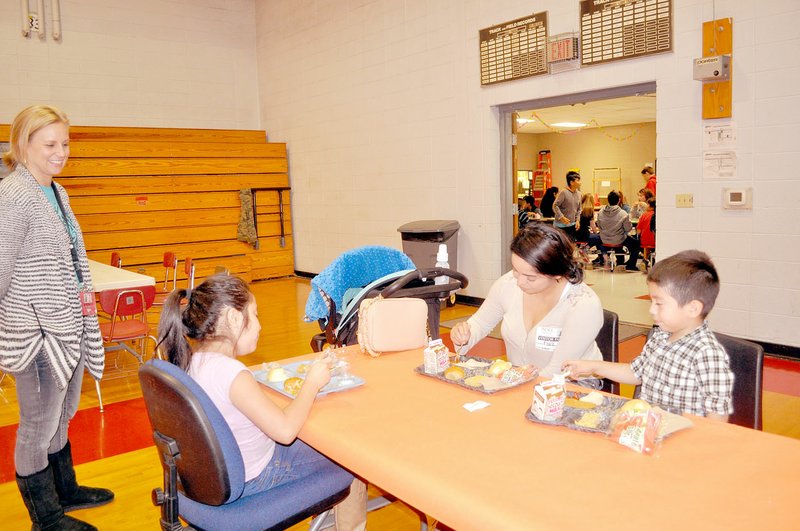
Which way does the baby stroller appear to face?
to the viewer's left

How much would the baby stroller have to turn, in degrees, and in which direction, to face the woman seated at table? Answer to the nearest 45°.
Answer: approximately 135° to its left

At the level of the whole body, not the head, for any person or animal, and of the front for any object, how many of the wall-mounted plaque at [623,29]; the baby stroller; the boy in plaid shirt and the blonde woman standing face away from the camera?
0

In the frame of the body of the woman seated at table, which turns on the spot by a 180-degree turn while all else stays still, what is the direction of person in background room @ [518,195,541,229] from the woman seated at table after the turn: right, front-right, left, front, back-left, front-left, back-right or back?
front-left

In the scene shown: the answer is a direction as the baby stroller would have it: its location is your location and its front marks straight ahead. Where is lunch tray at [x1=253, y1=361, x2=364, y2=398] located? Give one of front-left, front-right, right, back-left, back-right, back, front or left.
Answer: left

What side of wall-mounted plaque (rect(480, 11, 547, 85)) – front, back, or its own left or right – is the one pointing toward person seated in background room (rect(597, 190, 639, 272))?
back

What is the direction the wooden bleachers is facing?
toward the camera

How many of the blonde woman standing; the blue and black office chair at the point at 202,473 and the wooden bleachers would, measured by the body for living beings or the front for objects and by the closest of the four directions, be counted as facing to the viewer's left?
0

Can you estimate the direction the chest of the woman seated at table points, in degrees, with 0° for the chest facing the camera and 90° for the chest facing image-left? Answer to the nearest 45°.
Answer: approximately 45°

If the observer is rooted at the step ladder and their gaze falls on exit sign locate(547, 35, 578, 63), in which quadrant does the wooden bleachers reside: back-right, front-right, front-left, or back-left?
front-right

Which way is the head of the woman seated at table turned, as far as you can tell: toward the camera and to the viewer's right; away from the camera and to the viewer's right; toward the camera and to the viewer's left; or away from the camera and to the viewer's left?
toward the camera and to the viewer's left

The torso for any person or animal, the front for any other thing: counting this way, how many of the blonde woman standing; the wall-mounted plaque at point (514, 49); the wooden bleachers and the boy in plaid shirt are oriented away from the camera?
0

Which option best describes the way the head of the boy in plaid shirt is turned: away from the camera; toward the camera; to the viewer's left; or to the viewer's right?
to the viewer's left

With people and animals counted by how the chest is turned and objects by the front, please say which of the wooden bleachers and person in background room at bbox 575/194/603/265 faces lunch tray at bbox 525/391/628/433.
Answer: the wooden bleachers

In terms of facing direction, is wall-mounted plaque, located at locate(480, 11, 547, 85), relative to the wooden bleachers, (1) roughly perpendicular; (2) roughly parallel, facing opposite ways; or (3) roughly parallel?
roughly perpendicular

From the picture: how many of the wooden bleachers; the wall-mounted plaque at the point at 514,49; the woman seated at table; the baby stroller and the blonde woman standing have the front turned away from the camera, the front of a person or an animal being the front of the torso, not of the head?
0

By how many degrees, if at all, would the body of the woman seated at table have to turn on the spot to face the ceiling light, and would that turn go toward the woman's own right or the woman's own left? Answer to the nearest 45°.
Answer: approximately 135° to the woman's own right

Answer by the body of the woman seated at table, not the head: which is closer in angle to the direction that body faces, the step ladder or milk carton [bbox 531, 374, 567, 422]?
the milk carton

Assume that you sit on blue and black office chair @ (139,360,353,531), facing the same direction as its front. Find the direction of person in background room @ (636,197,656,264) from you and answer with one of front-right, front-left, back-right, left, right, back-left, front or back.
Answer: front

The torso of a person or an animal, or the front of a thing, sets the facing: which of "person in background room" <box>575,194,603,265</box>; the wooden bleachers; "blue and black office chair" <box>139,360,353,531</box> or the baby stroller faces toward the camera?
the wooden bleachers
